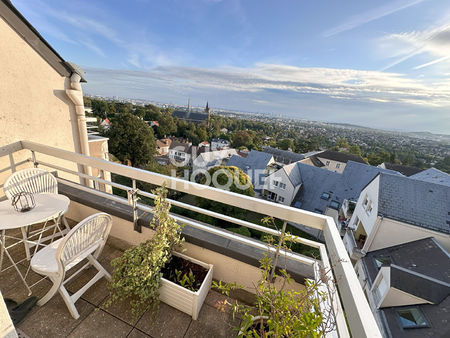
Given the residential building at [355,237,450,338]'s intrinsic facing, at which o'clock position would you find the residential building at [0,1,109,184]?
the residential building at [0,1,109,184] is roughly at 10 o'clock from the residential building at [355,237,450,338].

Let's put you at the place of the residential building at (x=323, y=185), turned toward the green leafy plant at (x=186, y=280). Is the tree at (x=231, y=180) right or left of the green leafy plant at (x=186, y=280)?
right

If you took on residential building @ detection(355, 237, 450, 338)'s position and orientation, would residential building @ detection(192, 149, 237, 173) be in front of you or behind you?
in front

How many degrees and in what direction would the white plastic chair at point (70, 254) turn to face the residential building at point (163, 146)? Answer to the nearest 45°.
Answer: approximately 90° to its right

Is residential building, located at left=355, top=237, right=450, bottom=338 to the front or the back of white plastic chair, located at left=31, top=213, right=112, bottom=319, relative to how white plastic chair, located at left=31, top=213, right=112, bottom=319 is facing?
to the back

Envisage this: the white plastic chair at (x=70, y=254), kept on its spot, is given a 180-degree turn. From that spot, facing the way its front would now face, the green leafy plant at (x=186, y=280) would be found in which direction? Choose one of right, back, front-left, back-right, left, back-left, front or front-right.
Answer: front

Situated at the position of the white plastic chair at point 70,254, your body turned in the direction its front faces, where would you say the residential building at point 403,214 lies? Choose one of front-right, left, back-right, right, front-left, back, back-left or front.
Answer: back-right

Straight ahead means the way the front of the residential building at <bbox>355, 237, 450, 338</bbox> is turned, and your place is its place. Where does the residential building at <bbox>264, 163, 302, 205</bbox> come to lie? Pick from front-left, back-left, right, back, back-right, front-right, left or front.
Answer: front-right

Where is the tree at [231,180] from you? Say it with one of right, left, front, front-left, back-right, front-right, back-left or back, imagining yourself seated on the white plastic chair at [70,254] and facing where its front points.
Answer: right

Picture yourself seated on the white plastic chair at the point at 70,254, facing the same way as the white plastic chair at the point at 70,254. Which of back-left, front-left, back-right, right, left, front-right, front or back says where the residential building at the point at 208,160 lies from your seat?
right
